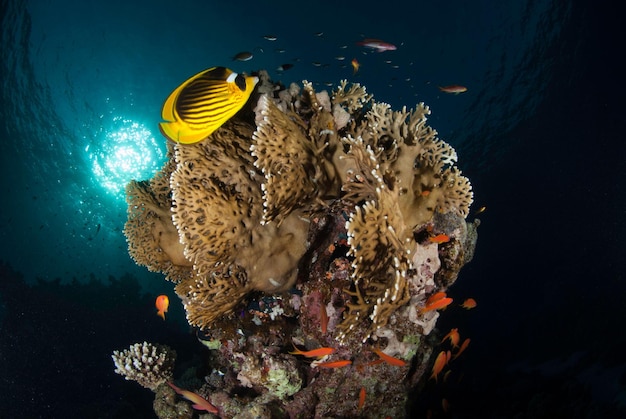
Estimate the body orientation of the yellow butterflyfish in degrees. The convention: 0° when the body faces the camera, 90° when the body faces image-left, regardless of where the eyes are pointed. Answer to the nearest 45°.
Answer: approximately 270°

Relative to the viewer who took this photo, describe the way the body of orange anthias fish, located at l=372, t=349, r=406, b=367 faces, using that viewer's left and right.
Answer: facing to the right of the viewer
